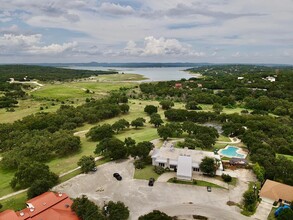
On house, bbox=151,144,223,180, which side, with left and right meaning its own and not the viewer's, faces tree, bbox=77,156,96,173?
right

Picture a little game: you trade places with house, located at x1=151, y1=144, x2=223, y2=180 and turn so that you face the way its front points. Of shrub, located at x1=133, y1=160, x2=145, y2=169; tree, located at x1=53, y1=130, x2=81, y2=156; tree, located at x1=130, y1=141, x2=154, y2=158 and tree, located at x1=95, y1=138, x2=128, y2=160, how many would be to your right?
4

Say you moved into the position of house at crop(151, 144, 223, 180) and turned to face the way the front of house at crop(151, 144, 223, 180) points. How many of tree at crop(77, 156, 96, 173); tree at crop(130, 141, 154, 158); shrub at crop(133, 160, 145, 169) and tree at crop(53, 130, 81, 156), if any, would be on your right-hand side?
4

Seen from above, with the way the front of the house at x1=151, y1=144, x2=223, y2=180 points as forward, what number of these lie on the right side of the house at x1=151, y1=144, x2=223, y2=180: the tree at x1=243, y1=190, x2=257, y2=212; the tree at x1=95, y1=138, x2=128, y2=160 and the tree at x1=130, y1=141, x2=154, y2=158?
2

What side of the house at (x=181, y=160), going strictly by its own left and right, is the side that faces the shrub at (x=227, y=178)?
left

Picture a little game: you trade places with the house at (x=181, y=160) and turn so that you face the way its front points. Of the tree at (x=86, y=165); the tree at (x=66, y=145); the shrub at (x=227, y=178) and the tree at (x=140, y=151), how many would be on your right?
3

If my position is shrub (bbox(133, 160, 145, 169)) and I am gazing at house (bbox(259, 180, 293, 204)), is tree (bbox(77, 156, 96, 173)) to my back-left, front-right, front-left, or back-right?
back-right

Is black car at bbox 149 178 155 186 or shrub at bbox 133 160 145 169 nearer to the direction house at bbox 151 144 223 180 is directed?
the black car

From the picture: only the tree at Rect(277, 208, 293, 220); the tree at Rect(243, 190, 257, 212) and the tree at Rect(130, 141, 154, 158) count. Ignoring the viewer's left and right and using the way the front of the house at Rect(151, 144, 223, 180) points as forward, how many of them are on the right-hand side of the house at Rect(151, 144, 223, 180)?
1

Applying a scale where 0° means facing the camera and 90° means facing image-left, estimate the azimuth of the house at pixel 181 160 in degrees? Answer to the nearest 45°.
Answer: approximately 0°

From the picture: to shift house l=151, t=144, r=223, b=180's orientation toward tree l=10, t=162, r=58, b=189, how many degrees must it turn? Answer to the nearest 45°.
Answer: approximately 45° to its right

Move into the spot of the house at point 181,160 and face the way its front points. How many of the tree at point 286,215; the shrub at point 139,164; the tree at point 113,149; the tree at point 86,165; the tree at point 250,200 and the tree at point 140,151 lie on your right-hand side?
4

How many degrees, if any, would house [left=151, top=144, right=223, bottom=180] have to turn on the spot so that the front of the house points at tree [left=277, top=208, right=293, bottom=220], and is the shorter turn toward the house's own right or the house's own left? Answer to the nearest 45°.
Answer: approximately 45° to the house's own left
